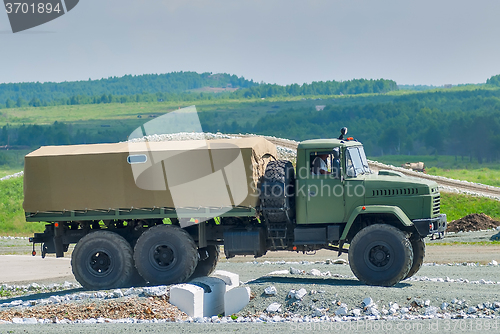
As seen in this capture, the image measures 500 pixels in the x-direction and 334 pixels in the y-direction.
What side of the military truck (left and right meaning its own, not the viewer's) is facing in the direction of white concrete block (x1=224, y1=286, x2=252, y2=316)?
right

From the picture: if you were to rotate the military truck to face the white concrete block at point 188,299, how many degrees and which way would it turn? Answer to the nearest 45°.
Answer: approximately 90° to its right

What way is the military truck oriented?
to the viewer's right
